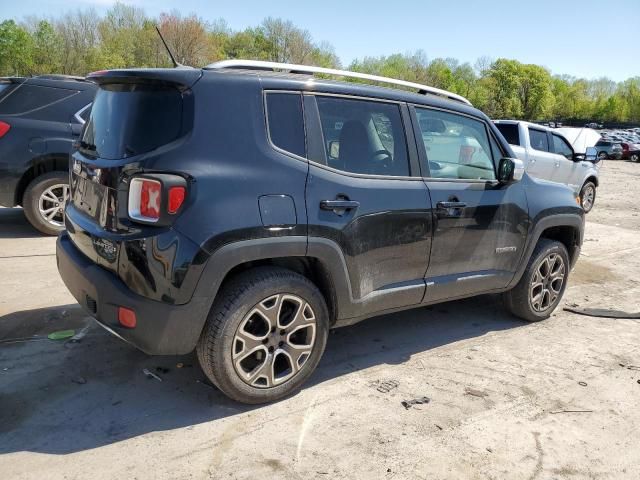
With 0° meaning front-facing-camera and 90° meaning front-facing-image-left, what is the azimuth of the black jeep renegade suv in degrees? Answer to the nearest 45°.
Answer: approximately 225°

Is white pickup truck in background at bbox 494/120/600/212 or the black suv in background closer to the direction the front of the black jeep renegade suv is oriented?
the white pickup truck in background

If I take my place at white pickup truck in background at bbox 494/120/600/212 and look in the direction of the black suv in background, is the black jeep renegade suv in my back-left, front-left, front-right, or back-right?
front-left

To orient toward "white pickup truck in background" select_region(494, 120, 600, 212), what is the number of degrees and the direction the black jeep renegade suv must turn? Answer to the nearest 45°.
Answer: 0° — it already faces it

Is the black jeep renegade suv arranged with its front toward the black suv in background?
no
